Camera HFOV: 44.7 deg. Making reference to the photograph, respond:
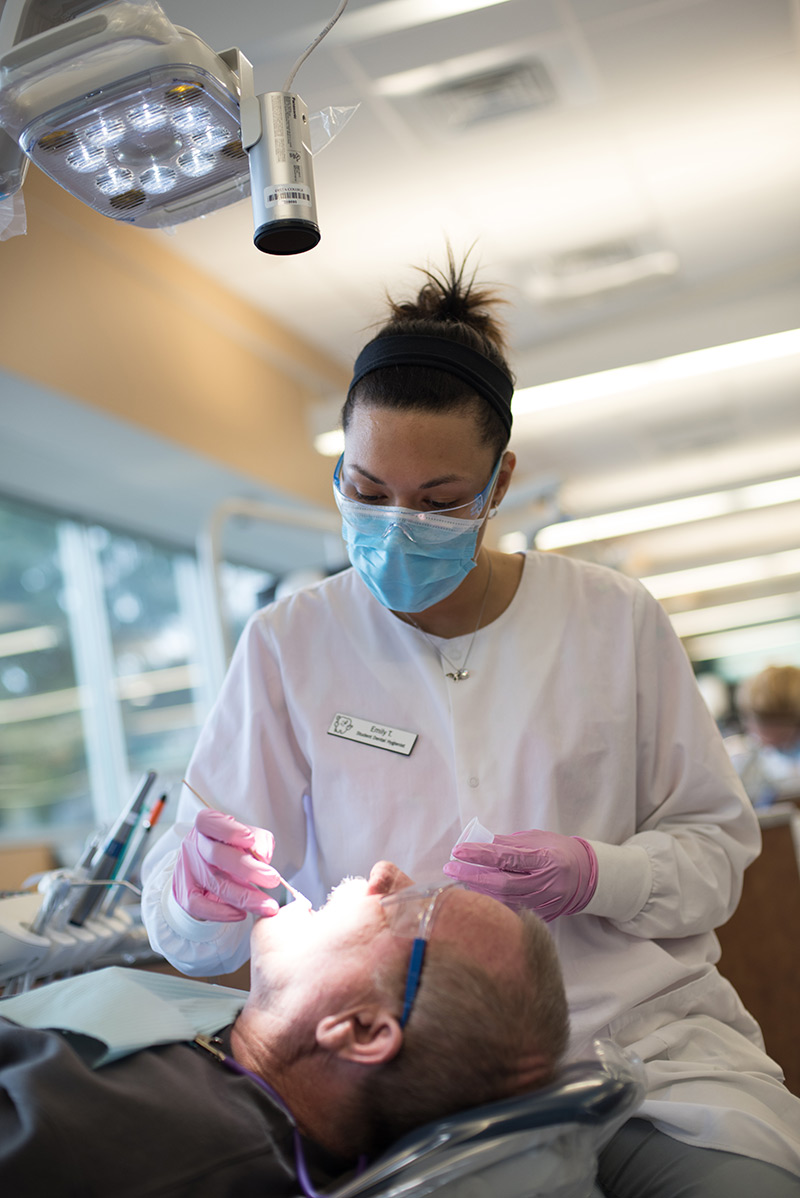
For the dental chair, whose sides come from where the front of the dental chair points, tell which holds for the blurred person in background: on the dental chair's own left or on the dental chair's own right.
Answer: on the dental chair's own right

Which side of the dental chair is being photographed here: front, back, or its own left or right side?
left

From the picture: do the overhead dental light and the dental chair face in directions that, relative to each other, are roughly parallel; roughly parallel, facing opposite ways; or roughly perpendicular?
roughly perpendicular

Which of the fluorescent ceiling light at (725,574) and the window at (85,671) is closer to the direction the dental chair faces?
the window

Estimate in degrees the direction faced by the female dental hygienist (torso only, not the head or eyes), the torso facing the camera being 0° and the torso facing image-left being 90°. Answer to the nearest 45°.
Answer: approximately 0°

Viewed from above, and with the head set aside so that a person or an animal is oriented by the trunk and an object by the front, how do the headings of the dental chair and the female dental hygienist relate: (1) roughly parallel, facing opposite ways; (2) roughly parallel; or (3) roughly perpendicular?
roughly perpendicular
